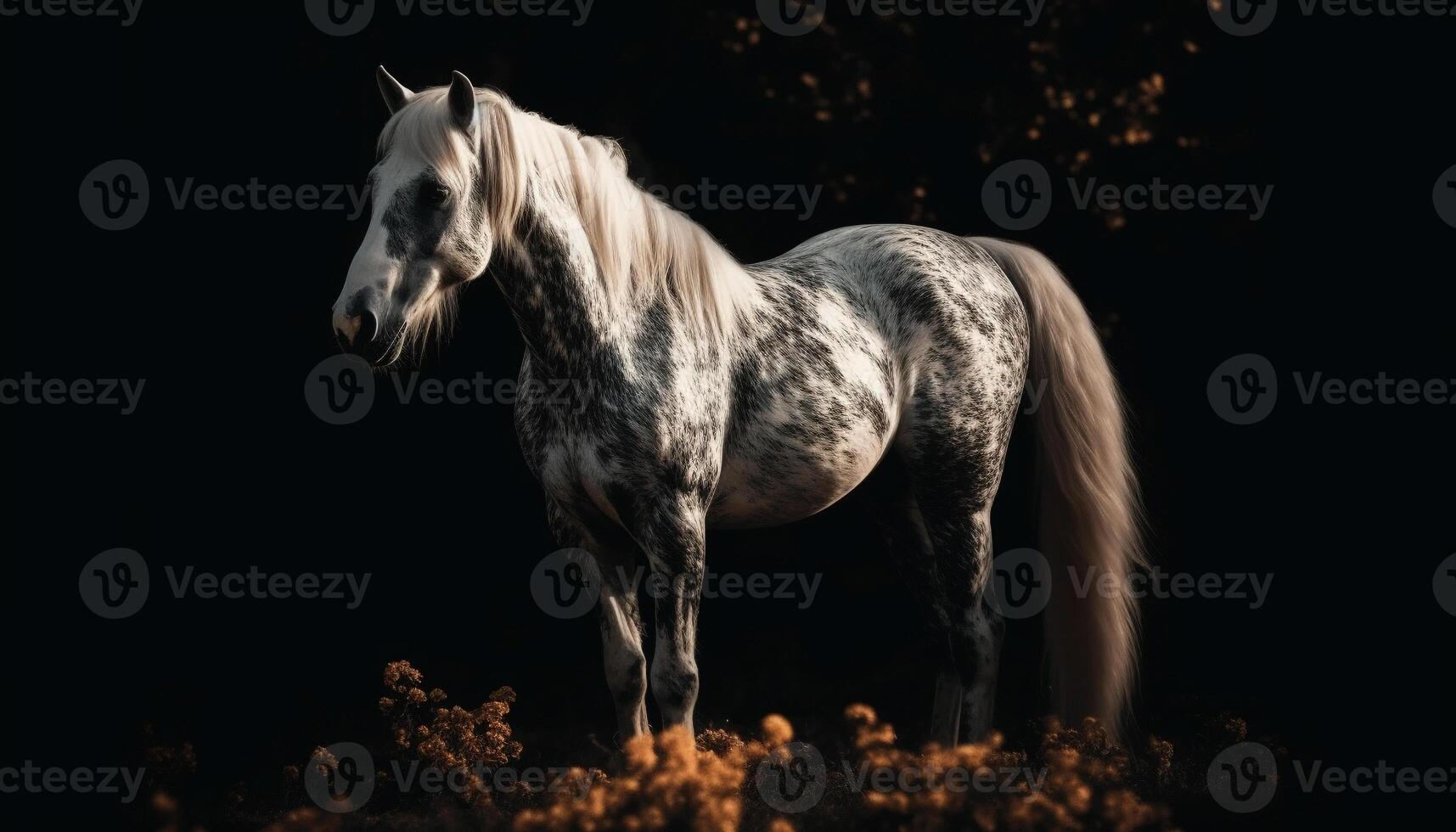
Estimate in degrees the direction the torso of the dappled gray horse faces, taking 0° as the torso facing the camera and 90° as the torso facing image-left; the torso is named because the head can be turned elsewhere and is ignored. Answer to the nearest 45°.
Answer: approximately 45°

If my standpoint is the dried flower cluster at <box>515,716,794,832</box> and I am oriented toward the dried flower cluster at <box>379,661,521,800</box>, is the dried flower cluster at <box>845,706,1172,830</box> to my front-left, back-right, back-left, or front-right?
back-right
